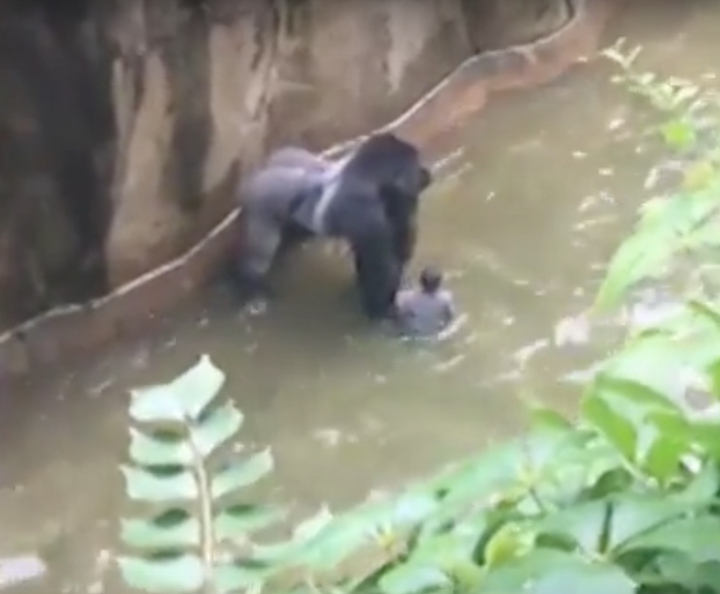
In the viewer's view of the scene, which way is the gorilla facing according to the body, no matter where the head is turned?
to the viewer's right

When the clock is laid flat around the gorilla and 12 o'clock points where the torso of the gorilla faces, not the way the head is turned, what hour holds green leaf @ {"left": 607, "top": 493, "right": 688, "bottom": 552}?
The green leaf is roughly at 3 o'clock from the gorilla.

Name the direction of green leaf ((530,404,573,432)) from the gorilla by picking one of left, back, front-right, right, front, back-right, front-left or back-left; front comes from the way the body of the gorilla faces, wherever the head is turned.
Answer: right

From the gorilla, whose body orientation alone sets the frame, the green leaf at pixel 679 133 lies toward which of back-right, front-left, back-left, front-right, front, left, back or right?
right

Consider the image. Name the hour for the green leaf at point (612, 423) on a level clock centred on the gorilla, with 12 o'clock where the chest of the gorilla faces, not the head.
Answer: The green leaf is roughly at 3 o'clock from the gorilla.

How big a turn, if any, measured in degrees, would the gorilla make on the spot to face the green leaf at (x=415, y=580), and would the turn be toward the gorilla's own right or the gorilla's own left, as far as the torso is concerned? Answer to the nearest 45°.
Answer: approximately 90° to the gorilla's own right

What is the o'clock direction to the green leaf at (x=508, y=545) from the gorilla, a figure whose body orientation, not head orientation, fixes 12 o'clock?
The green leaf is roughly at 3 o'clock from the gorilla.
